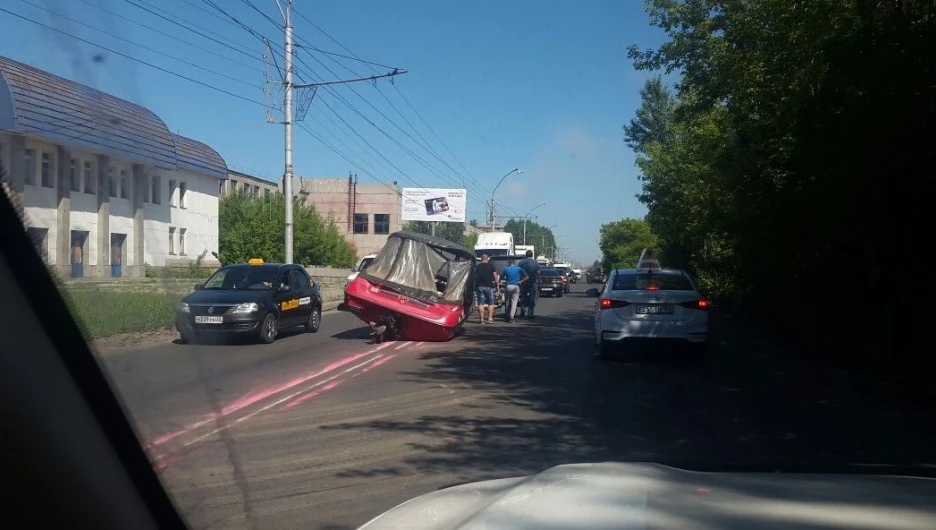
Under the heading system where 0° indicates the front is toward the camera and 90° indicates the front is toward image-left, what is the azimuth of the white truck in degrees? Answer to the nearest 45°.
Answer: approximately 0°

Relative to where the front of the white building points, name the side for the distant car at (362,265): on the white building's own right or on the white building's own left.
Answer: on the white building's own left

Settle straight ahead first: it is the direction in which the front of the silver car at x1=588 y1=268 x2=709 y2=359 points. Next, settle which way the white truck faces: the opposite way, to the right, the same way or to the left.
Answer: the opposite way

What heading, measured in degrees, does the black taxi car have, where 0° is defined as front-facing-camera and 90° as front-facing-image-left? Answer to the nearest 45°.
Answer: approximately 45°

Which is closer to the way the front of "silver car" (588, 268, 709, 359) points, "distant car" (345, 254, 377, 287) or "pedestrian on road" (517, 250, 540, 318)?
the pedestrian on road

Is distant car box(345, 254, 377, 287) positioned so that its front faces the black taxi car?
yes

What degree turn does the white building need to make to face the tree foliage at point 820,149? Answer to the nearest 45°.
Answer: approximately 45° to its right

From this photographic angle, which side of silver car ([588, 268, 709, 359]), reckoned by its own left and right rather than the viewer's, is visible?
back

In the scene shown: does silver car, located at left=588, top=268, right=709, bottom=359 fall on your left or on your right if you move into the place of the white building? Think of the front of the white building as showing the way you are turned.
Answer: on your left

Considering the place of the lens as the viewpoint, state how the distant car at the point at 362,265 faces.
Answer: facing the viewer and to the left of the viewer
